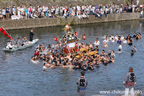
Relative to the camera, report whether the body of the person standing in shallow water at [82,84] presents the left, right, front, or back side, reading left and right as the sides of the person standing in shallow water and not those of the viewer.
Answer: back

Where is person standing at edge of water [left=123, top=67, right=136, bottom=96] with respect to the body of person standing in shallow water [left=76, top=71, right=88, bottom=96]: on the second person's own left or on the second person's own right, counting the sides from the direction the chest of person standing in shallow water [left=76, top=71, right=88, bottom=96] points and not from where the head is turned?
on the second person's own right
